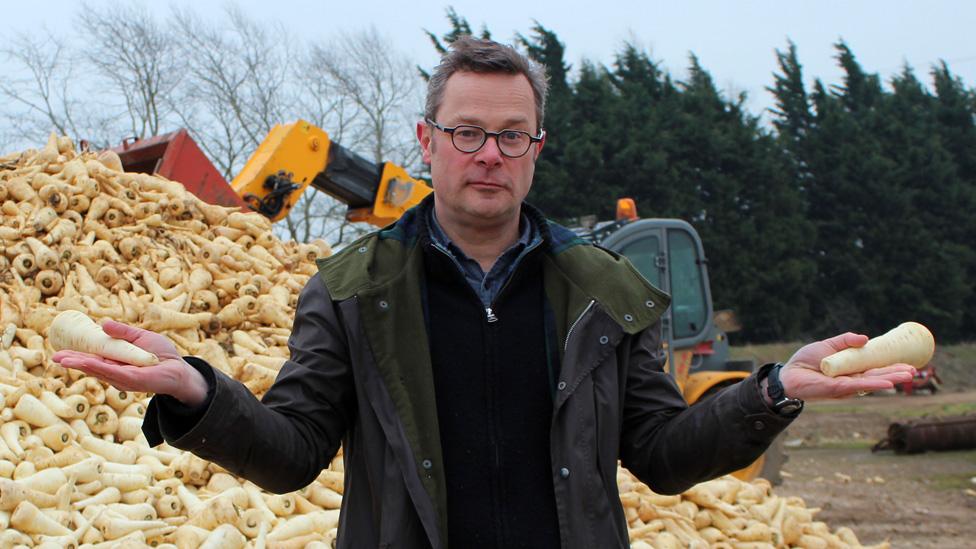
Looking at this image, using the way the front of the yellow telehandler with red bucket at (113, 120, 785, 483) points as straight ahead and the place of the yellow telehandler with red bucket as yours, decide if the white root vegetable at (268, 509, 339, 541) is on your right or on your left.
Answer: on your left

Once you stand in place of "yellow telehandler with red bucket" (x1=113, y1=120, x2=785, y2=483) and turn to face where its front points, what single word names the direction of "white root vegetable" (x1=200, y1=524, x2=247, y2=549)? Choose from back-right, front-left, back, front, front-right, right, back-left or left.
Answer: left

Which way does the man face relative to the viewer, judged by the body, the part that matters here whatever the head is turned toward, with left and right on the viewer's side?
facing the viewer

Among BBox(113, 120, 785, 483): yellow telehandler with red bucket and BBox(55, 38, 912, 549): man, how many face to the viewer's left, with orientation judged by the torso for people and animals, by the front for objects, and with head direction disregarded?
1

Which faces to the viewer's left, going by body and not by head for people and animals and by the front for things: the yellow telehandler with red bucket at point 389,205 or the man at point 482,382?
the yellow telehandler with red bucket

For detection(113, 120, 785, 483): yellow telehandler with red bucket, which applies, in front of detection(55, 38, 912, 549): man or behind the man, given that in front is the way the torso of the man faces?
behind

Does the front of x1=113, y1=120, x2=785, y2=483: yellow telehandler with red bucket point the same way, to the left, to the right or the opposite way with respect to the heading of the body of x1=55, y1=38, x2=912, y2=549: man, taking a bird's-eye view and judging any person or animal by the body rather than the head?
to the right

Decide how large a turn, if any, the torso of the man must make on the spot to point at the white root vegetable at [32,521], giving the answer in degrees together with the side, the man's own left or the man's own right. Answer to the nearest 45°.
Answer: approximately 135° to the man's own right

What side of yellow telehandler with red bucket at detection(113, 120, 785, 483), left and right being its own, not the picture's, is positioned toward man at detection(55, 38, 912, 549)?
left

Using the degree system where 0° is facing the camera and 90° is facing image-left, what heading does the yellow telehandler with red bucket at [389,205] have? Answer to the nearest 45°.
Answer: approximately 90°

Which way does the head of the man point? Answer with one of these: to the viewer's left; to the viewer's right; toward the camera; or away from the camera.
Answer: toward the camera
